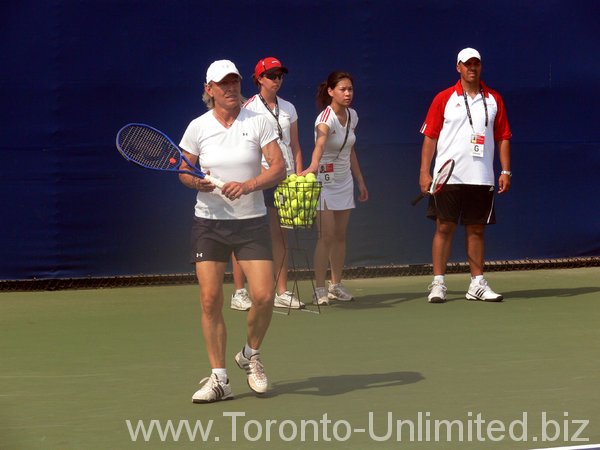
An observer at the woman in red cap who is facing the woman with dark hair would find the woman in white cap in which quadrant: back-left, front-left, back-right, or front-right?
back-right

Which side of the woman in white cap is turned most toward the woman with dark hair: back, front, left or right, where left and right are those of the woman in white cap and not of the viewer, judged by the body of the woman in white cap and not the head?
back

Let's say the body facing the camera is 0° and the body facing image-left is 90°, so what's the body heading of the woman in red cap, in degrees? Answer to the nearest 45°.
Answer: approximately 315°

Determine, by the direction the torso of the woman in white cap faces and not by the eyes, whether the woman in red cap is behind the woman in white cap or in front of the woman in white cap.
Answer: behind

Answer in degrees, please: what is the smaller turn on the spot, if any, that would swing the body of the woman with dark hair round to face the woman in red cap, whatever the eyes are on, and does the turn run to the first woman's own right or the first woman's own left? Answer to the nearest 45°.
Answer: approximately 90° to the first woman's own right
